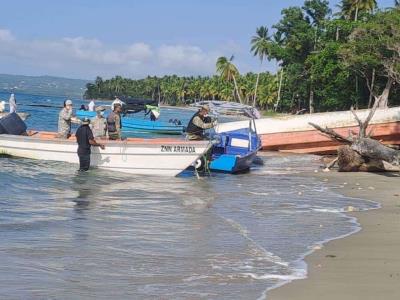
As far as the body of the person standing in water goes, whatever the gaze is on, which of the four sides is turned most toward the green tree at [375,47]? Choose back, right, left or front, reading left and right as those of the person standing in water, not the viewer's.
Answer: front

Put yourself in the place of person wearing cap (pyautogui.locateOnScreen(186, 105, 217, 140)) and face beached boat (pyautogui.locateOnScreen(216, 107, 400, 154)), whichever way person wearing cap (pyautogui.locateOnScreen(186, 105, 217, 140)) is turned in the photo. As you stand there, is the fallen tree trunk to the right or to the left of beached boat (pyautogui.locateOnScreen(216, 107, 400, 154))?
right

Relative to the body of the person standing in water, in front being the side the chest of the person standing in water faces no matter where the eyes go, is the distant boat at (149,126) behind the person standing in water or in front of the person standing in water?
in front
